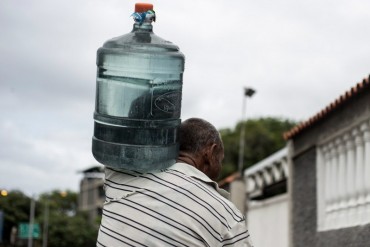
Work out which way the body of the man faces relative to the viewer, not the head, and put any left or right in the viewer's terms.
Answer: facing away from the viewer and to the right of the viewer

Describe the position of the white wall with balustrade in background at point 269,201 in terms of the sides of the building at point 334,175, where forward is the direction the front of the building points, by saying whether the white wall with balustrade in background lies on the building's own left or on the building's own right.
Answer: on the building's own right

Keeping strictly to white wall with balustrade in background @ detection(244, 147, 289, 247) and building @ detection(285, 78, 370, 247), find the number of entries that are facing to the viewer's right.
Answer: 0

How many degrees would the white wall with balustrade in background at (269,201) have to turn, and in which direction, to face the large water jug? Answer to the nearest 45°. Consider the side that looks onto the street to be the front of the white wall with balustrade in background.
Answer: approximately 45° to its left

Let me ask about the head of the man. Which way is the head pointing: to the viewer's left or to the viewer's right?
to the viewer's right

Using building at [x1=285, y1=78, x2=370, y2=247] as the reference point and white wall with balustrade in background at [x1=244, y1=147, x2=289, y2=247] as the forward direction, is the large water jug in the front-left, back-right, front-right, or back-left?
back-left

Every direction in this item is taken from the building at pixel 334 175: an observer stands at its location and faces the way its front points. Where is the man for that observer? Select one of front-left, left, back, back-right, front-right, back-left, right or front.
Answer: front-left

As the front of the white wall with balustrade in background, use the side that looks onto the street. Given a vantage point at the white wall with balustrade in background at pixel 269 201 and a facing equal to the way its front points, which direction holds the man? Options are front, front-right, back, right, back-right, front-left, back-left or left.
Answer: front-left

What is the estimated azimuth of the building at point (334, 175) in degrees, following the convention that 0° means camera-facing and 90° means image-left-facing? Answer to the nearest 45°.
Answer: approximately 45°

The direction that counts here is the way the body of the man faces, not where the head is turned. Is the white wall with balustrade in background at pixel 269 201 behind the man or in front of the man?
in front

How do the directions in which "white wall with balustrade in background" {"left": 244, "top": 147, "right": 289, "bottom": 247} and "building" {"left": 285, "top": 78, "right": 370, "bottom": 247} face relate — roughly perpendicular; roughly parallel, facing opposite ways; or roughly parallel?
roughly parallel

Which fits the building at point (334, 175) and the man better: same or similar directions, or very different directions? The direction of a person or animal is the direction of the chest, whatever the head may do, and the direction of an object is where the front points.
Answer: very different directions

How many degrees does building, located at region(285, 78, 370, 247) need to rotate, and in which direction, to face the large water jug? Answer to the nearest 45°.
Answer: approximately 45° to its left

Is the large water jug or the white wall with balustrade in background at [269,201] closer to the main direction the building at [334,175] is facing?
the large water jug
